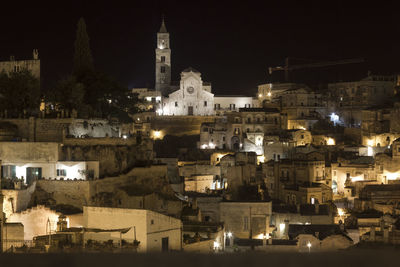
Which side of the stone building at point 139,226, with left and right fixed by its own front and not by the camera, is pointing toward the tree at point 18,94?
back

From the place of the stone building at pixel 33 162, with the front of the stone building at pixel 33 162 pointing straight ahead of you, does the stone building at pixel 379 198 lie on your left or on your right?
on your left

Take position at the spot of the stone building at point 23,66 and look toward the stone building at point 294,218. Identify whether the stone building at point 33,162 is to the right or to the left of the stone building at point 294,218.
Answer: right

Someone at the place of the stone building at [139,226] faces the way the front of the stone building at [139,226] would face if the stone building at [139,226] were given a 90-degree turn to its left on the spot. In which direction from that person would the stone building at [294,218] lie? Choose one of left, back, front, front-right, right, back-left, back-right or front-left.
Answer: front

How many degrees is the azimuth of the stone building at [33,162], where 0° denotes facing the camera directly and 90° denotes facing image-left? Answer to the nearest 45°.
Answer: approximately 0°

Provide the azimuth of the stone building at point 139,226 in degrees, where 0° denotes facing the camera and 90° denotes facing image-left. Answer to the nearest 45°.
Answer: approximately 315°

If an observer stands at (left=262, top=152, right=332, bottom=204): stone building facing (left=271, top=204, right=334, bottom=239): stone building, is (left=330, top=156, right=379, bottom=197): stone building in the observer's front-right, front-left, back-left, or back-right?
back-left

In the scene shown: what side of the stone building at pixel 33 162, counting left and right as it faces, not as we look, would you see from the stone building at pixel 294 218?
left

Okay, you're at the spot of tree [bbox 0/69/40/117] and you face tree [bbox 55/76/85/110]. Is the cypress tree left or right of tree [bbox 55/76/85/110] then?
left

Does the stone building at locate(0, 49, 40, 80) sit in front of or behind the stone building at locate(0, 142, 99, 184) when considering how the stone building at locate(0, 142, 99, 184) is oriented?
behind

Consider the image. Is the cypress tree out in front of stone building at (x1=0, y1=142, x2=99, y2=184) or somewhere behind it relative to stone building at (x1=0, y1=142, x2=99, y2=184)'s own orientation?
behind

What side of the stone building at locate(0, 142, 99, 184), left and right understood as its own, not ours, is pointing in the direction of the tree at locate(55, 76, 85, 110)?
back
